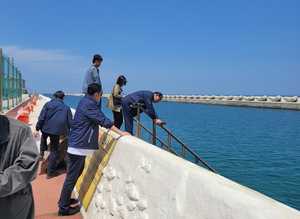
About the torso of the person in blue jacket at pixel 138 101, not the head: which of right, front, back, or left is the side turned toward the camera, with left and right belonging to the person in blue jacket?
right

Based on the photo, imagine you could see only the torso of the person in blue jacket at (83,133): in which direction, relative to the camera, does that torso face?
to the viewer's right

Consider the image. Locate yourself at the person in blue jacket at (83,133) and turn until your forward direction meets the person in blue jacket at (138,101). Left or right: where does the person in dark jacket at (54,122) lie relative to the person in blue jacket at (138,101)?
left

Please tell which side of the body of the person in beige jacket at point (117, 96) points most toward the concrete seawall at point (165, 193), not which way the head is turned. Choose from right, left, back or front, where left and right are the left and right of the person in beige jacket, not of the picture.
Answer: right

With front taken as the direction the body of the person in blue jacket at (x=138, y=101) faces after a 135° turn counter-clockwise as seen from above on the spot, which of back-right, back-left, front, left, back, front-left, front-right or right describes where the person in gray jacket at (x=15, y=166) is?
back-left

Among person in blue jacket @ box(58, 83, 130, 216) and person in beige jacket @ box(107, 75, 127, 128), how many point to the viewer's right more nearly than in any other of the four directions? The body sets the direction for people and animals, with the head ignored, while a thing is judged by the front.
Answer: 2

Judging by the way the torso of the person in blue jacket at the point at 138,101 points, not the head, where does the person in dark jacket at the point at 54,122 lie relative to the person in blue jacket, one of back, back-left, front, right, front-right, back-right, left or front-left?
back

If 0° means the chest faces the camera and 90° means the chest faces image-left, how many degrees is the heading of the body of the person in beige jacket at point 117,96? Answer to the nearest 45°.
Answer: approximately 270°

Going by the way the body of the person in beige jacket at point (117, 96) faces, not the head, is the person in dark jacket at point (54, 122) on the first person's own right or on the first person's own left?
on the first person's own right
